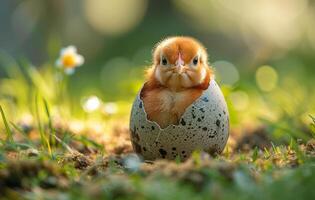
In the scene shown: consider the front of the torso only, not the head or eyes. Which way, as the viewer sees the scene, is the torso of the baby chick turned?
toward the camera

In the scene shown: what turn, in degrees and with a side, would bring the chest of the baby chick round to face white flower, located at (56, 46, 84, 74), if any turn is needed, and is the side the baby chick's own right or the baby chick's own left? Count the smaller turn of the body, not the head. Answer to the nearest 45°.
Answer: approximately 135° to the baby chick's own right

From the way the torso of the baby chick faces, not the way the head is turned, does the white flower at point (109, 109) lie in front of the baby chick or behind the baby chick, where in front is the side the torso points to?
behind
